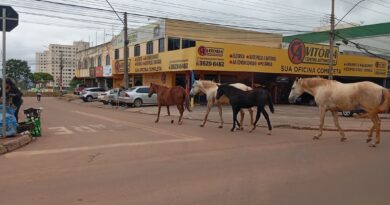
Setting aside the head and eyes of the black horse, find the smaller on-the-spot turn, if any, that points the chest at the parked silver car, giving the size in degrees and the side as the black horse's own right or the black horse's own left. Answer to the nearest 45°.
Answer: approximately 45° to the black horse's own right

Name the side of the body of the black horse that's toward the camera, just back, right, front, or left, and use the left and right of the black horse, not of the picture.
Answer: left

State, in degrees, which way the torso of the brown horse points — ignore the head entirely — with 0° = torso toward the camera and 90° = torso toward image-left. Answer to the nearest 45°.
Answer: approximately 90°

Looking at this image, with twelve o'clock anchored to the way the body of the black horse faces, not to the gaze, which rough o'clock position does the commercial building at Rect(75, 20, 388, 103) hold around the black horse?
The commercial building is roughly at 3 o'clock from the black horse.

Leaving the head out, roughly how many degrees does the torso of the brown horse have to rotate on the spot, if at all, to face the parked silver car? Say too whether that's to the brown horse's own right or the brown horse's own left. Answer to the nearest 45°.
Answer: approximately 90° to the brown horse's own right

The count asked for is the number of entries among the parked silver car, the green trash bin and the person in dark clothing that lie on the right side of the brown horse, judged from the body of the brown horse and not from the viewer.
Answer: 1

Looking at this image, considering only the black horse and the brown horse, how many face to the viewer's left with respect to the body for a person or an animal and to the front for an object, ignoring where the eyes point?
2

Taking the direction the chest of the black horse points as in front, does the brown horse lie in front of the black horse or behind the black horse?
in front

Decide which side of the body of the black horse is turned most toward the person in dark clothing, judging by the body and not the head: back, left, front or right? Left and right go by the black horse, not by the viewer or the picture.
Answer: front

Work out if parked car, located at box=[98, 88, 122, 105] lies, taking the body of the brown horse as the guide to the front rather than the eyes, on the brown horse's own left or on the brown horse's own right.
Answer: on the brown horse's own right
